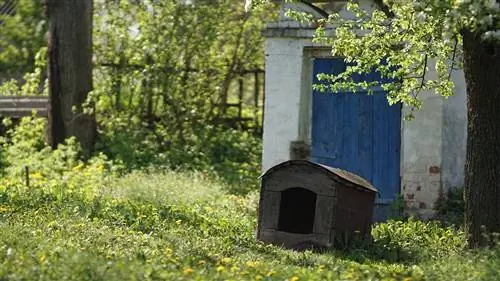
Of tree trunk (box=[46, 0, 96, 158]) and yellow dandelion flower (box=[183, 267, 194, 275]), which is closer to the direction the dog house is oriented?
the yellow dandelion flower

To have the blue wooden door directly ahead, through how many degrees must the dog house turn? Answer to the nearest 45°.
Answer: approximately 135° to its right

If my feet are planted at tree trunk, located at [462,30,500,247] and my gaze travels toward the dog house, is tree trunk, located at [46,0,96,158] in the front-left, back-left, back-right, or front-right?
front-right

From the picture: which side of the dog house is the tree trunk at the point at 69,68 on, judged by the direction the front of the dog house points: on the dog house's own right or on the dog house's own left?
on the dog house's own right

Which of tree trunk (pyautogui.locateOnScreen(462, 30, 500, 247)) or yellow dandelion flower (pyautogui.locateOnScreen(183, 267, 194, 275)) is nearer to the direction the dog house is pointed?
the yellow dandelion flower

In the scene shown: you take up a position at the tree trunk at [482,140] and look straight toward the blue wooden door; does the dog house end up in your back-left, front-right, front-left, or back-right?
front-left

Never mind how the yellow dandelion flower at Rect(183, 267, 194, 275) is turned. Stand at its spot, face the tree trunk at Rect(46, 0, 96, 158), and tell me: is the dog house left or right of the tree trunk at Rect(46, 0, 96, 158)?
right

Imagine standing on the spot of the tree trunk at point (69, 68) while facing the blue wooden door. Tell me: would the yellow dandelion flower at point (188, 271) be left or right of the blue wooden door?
right

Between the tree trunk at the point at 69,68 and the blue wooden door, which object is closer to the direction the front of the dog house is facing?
the tree trunk

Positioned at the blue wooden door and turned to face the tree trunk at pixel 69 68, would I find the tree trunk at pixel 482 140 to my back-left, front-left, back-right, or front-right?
back-left

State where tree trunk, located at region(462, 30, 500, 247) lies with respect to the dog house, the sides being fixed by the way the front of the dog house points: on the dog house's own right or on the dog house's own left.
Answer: on the dog house's own left

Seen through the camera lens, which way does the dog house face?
facing the viewer and to the left of the viewer
